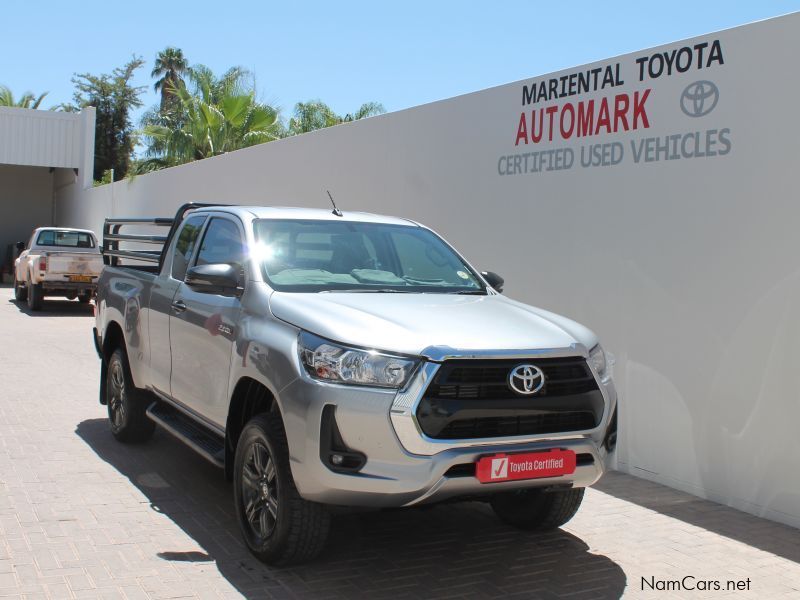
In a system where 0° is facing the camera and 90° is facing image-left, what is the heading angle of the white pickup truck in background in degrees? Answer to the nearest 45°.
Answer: approximately 180°

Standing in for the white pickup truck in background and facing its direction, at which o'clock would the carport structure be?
The carport structure is roughly at 12 o'clock from the white pickup truck in background.

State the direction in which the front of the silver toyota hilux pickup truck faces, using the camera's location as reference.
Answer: facing the viewer and to the right of the viewer

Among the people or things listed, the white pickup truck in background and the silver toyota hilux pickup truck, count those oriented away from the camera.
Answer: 1

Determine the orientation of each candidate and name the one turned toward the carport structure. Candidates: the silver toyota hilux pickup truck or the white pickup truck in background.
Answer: the white pickup truck in background

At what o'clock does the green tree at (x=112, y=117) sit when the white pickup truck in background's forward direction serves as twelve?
The green tree is roughly at 12 o'clock from the white pickup truck in background.

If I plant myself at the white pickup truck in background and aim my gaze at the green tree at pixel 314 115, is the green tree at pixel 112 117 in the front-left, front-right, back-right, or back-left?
front-left

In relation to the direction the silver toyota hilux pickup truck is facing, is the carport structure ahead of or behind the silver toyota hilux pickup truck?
behind

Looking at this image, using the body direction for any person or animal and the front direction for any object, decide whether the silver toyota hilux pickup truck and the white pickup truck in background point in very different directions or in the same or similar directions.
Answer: very different directions

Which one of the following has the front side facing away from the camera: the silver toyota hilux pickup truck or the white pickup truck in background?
the white pickup truck in background

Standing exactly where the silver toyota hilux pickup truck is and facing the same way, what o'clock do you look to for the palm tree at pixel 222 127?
The palm tree is roughly at 7 o'clock from the silver toyota hilux pickup truck.

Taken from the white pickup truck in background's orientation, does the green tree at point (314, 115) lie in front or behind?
in front

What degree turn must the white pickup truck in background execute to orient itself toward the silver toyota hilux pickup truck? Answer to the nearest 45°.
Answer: approximately 180°
